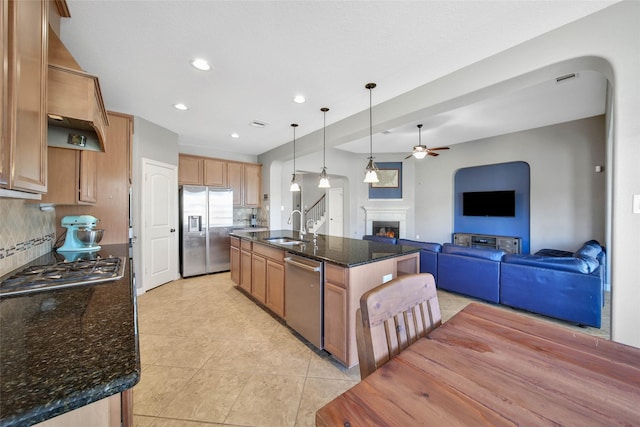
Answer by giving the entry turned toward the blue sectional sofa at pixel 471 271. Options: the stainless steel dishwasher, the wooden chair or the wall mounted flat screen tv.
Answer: the wall mounted flat screen tv

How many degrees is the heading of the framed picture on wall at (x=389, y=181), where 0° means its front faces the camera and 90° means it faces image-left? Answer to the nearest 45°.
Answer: approximately 0°

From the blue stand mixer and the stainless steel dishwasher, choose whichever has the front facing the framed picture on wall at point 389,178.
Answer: the blue stand mixer

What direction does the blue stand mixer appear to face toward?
to the viewer's right

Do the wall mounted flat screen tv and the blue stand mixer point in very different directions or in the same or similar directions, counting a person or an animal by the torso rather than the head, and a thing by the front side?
very different directions

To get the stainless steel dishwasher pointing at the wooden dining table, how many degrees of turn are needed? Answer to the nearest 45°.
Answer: approximately 45° to its left

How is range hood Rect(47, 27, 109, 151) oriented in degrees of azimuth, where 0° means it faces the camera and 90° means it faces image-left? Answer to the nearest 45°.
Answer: approximately 270°
